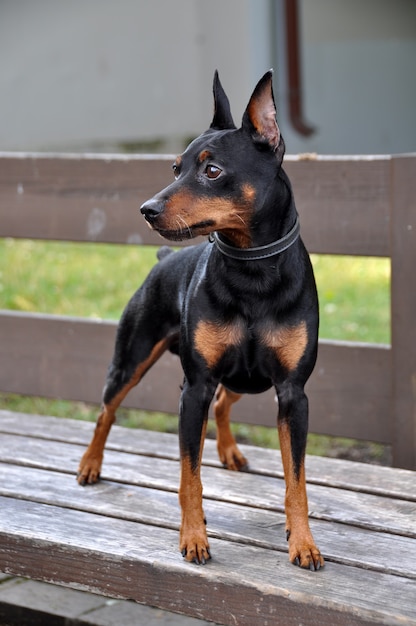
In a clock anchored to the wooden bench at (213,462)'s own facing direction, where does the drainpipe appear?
The drainpipe is roughly at 5 o'clock from the wooden bench.

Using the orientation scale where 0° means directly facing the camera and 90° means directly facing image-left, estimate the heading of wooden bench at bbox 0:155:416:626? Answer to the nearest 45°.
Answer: approximately 45°
